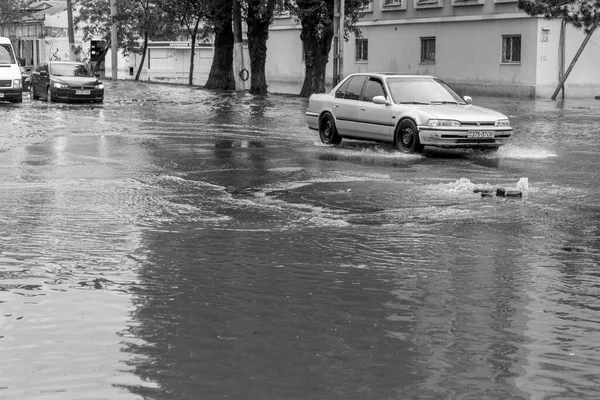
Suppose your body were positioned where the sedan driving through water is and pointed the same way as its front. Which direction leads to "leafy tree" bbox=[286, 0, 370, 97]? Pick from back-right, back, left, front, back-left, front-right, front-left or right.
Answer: back-left

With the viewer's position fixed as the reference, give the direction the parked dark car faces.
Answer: facing the viewer and to the right of the viewer

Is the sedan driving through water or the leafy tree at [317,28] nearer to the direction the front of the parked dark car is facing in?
the sedan driving through water

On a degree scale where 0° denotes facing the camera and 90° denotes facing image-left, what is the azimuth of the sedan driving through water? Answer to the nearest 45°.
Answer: approximately 315°

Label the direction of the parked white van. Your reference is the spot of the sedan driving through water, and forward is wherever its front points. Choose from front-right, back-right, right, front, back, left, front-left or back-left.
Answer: back

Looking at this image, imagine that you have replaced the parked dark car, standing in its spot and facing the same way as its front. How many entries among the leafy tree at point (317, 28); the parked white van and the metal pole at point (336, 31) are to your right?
1

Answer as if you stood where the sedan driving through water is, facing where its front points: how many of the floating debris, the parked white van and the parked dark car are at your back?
2

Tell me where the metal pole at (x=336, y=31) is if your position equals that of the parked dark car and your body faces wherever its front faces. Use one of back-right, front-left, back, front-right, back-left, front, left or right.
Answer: front-left

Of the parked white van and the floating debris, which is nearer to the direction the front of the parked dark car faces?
the floating debris

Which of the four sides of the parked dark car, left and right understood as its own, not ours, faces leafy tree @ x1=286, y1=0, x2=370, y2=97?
left

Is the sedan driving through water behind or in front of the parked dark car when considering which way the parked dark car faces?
in front

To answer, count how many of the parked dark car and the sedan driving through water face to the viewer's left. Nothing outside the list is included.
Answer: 0

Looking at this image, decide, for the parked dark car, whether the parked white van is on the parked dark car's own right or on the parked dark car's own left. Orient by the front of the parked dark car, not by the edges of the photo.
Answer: on the parked dark car's own right
